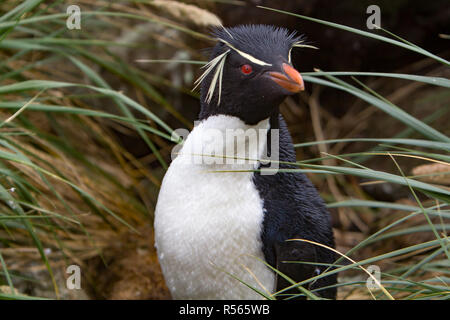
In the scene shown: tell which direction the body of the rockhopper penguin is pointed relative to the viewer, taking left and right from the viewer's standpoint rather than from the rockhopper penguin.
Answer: facing the viewer and to the left of the viewer
